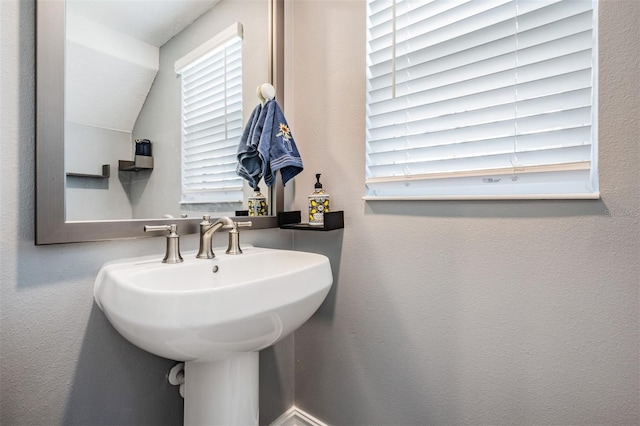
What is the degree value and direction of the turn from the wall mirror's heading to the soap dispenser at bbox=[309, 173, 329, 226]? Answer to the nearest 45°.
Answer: approximately 45° to its left

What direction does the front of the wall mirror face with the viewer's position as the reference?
facing the viewer and to the right of the viewer

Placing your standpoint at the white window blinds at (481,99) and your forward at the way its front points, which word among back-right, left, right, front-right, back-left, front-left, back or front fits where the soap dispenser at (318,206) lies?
front-right

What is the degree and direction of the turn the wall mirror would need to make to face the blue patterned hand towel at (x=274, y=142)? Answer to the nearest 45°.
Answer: approximately 45° to its left

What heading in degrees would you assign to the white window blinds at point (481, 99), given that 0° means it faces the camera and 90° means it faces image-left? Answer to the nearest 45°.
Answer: approximately 45°

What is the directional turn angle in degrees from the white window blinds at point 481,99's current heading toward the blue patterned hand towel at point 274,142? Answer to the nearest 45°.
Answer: approximately 45° to its right

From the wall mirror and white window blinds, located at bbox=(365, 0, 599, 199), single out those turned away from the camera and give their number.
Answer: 0

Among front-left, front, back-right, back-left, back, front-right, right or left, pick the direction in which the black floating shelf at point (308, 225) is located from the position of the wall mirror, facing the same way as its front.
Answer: front-left
